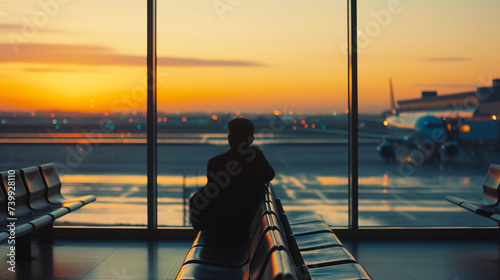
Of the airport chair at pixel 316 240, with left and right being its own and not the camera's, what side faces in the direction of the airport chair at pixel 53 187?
back

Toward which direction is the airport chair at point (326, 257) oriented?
to the viewer's right

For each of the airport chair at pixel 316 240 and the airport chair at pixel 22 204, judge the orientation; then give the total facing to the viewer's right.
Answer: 2

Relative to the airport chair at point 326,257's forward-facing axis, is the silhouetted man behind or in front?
behind

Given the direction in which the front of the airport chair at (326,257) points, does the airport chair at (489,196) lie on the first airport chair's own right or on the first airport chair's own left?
on the first airport chair's own left

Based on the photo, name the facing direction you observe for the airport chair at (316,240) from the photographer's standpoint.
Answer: facing to the right of the viewer

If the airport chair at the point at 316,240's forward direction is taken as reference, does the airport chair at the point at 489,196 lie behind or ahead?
ahead

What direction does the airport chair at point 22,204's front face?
to the viewer's right
